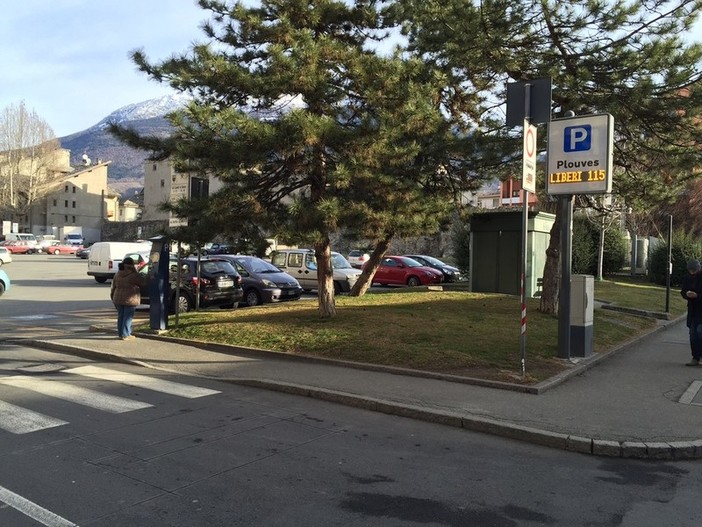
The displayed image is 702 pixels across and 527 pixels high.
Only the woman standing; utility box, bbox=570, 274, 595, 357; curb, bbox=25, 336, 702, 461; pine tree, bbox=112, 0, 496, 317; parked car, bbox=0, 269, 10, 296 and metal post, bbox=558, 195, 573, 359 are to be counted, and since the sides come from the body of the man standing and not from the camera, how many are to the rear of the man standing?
0

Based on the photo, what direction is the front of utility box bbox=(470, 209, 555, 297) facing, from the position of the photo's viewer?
facing the viewer and to the left of the viewer

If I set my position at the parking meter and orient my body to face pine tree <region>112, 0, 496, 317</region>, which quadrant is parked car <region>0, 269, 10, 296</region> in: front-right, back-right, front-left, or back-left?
back-left

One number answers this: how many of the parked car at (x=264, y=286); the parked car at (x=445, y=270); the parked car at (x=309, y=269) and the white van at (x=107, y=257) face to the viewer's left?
0

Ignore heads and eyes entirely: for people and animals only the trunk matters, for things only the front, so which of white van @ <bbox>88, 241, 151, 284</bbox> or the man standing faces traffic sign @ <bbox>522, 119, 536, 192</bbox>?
the man standing

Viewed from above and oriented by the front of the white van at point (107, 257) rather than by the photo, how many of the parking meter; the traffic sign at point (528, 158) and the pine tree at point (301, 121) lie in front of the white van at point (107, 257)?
0

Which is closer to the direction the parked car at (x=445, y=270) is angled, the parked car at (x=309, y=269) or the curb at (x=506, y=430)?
the curb

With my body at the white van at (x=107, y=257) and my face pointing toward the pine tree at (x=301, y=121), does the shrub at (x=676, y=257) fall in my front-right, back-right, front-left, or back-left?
front-left

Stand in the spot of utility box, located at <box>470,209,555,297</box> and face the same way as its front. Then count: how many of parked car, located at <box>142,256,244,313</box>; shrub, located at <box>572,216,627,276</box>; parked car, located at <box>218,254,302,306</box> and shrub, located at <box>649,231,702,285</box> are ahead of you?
2

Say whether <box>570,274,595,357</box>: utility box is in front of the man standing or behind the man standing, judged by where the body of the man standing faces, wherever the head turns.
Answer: in front

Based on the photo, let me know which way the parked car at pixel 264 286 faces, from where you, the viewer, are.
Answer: facing the viewer and to the right of the viewer

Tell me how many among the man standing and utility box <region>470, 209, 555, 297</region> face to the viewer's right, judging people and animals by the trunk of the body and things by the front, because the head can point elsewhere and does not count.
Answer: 0

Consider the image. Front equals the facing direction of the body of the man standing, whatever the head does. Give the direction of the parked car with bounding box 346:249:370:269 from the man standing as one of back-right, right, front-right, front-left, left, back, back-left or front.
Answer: right

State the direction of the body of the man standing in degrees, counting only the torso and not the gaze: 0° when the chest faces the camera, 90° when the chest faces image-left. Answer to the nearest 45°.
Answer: approximately 45°
